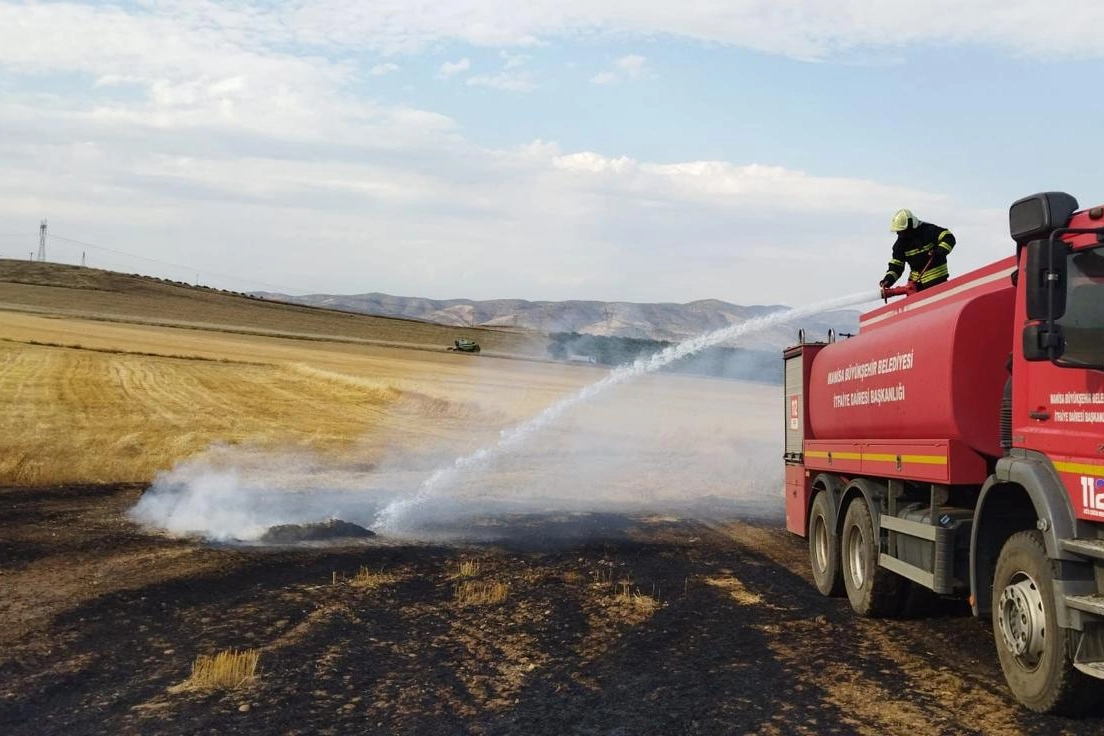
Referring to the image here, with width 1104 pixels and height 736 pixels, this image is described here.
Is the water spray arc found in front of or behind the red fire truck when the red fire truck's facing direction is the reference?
behind

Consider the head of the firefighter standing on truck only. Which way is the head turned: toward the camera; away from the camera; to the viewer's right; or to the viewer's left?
to the viewer's left

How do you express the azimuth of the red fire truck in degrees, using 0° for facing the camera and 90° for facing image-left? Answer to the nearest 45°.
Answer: approximately 315°
